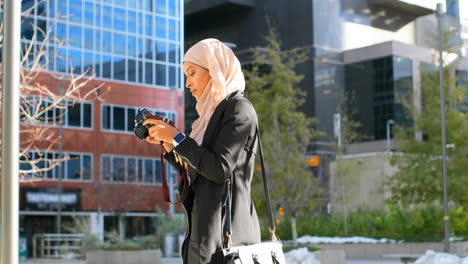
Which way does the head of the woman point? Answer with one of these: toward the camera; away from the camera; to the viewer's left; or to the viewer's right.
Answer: to the viewer's left

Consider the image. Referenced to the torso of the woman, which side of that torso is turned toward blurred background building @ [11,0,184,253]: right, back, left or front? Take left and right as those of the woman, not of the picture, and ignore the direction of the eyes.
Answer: right

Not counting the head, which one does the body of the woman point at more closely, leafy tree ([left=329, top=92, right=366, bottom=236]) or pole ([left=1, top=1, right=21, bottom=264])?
the pole

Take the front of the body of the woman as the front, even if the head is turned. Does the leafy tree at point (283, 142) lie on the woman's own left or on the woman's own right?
on the woman's own right

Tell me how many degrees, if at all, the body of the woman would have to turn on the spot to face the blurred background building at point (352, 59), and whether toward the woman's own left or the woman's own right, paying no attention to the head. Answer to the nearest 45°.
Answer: approximately 90° to the woman's own right

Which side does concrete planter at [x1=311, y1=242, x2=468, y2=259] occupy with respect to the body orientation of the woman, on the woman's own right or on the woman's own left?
on the woman's own right

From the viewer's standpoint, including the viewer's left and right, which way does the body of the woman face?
facing to the left of the viewer

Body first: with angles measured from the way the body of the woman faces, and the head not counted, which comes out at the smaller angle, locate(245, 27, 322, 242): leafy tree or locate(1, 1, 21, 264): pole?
the pole
